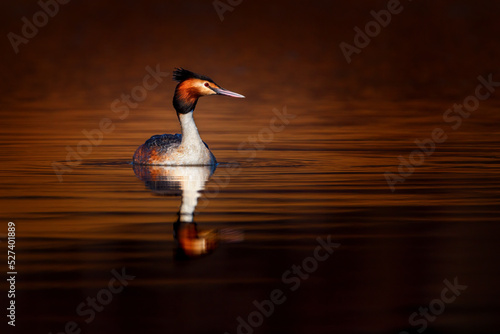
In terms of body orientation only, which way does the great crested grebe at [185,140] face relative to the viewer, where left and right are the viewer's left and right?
facing the viewer and to the right of the viewer
